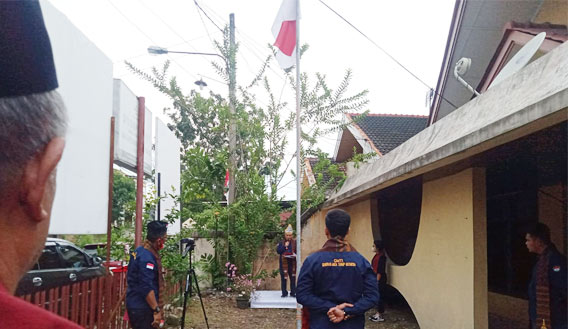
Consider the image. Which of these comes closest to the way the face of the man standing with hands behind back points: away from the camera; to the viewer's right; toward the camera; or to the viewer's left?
away from the camera

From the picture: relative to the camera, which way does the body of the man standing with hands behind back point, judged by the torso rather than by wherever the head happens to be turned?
away from the camera

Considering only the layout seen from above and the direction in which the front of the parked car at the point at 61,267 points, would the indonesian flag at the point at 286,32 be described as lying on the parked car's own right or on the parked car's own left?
on the parked car's own right

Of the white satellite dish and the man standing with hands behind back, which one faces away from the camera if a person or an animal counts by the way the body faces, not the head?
the man standing with hands behind back

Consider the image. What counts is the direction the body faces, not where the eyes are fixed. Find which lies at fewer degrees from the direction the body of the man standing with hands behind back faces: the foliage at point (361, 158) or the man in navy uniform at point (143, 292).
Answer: the foliage

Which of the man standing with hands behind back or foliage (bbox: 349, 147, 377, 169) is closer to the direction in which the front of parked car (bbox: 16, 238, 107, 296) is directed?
the foliage

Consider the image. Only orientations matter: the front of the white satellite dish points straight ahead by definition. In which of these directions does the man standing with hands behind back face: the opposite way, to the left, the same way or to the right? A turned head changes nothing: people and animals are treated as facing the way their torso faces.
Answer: to the right

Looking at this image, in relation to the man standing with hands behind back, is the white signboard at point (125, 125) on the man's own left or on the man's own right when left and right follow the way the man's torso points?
on the man's own left

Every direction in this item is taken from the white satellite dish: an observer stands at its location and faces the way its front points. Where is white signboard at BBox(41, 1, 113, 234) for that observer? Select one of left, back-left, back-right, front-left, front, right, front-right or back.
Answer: front-left
